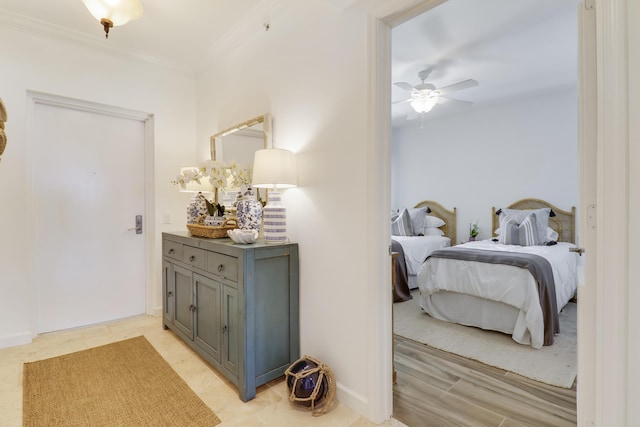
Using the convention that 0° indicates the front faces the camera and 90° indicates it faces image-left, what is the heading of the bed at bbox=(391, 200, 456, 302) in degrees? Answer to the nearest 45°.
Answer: approximately 45°

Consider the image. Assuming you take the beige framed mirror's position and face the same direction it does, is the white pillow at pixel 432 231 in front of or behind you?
behind

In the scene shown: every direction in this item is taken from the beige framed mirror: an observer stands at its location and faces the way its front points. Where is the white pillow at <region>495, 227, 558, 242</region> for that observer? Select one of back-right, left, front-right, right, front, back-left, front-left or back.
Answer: back-left

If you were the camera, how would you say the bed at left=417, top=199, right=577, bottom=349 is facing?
facing the viewer and to the left of the viewer

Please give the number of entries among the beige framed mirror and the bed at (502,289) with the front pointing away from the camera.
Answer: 0

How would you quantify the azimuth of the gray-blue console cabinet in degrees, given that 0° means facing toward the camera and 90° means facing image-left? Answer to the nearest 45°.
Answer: approximately 45°

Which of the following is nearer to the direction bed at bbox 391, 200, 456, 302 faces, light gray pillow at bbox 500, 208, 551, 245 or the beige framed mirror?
the beige framed mirror
